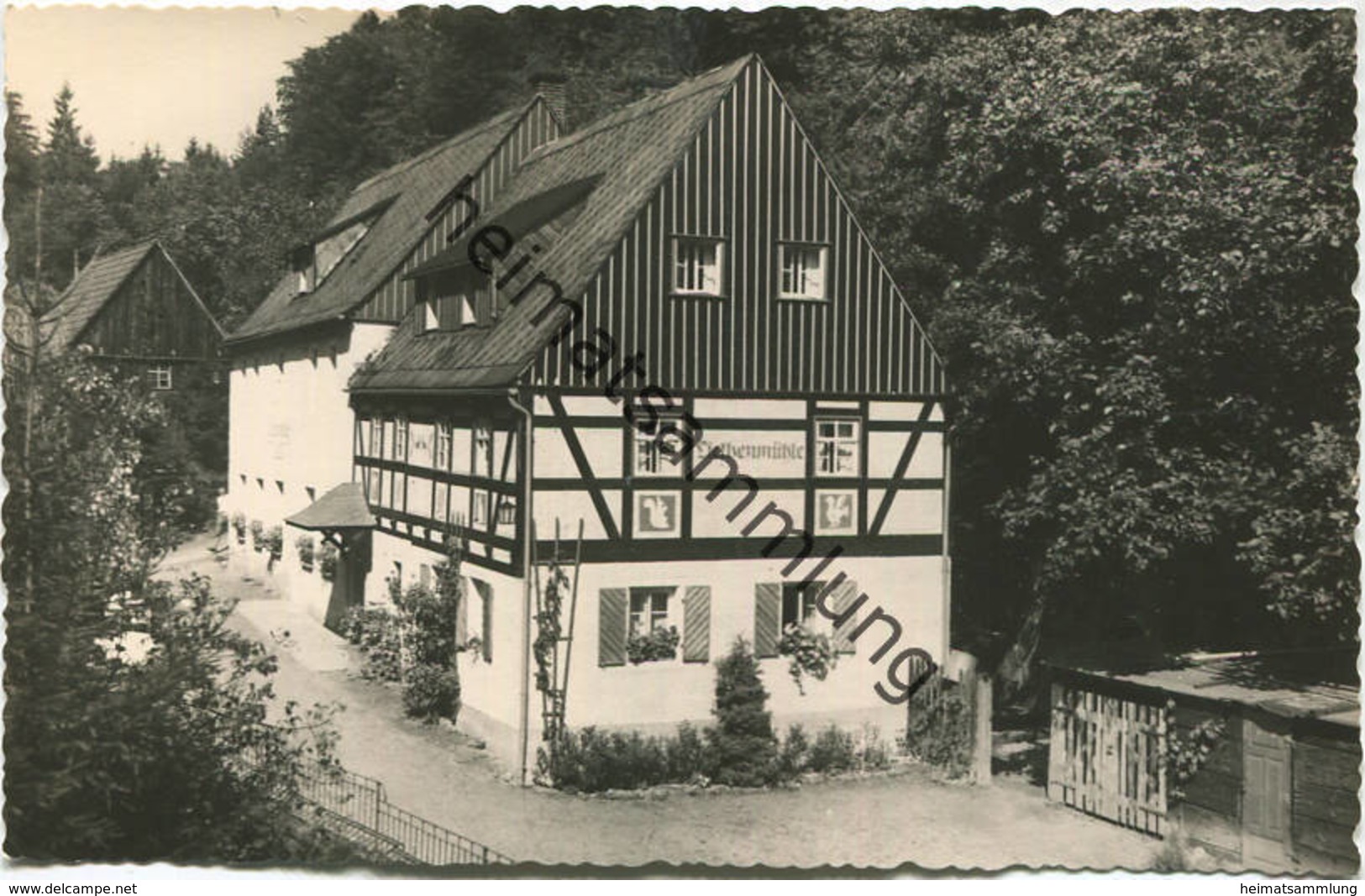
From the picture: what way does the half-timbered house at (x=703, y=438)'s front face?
toward the camera

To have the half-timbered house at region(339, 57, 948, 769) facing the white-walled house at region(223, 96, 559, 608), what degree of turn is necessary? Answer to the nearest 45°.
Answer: approximately 135° to its right

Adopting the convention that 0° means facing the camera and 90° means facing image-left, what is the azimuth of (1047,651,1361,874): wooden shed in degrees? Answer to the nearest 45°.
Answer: approximately 45°

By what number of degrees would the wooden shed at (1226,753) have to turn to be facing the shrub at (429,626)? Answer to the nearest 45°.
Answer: approximately 45° to its right

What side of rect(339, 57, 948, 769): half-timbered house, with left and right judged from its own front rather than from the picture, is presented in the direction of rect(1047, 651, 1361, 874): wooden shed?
left

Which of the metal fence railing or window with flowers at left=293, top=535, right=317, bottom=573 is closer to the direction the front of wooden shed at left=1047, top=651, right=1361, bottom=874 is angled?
the metal fence railing

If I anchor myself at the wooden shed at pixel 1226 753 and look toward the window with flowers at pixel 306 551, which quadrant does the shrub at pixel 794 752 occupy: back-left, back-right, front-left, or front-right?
front-left

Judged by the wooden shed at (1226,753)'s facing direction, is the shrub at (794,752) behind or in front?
in front

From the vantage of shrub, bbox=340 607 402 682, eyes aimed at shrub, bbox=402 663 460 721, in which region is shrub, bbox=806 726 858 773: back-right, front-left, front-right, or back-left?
front-left

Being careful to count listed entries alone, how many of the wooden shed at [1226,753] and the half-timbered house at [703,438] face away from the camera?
0

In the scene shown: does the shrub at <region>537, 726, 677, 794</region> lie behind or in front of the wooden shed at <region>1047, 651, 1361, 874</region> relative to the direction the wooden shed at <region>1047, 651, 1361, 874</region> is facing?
in front

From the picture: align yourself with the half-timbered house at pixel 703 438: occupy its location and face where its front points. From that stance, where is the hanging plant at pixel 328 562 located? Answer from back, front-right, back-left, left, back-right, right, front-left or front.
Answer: back-right
